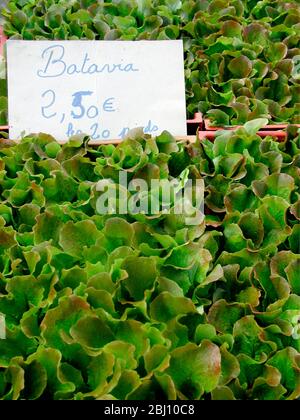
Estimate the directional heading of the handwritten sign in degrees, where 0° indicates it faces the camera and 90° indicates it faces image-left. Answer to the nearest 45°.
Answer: approximately 0°
